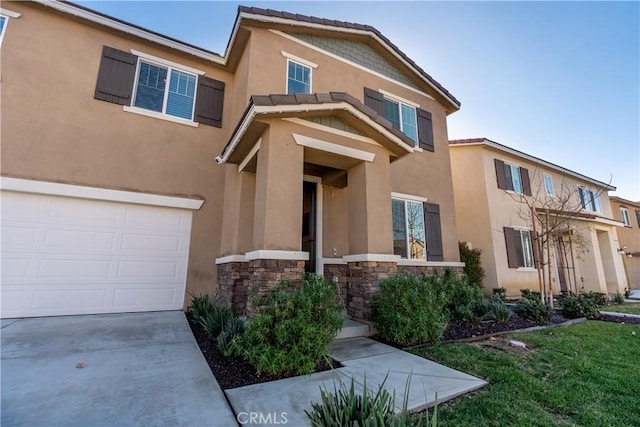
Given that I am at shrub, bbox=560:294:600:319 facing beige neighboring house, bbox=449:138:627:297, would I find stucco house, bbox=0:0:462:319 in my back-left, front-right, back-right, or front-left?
back-left

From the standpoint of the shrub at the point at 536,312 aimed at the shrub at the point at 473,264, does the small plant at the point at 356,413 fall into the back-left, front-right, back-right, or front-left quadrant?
back-left

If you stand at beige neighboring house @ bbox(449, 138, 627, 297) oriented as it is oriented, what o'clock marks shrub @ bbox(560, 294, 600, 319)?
The shrub is roughly at 1 o'clock from the beige neighboring house.

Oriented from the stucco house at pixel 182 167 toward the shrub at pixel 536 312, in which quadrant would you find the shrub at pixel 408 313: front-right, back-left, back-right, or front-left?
front-right

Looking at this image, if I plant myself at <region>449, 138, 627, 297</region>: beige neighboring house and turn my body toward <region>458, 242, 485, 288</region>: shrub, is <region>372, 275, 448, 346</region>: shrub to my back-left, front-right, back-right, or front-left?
front-left

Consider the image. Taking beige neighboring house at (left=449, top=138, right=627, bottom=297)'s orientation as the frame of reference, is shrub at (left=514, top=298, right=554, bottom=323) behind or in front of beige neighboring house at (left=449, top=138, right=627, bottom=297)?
in front

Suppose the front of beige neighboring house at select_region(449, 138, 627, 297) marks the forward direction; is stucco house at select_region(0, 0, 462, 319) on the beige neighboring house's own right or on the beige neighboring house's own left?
on the beige neighboring house's own right

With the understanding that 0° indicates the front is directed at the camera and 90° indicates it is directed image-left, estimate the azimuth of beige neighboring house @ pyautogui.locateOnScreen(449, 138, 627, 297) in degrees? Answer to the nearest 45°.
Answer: approximately 315°

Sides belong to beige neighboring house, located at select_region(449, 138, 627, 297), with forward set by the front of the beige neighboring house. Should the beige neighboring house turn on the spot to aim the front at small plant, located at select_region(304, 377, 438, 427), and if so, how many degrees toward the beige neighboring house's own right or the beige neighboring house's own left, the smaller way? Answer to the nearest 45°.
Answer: approximately 45° to the beige neighboring house's own right

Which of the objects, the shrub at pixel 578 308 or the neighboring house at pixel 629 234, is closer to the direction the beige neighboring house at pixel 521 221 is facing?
the shrub

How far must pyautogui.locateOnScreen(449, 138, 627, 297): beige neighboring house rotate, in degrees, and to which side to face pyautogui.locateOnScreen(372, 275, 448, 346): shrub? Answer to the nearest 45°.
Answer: approximately 45° to its right
